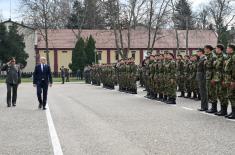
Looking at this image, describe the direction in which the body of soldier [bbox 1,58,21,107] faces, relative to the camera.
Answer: toward the camera

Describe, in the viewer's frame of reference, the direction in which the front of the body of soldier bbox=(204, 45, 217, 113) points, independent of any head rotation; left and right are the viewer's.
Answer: facing to the left of the viewer

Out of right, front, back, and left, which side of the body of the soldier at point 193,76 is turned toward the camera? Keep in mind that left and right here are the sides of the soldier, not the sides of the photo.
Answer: left

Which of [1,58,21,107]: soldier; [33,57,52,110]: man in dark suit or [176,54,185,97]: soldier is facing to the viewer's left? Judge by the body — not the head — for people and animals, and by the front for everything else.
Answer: [176,54,185,97]: soldier

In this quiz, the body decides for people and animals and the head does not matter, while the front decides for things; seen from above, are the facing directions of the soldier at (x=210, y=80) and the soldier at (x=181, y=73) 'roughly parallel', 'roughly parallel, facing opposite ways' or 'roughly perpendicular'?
roughly parallel

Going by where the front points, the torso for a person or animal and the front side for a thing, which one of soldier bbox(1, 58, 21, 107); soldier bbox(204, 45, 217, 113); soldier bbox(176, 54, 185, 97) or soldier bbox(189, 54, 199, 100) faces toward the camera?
soldier bbox(1, 58, 21, 107)

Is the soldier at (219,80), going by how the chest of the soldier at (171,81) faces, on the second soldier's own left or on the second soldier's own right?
on the second soldier's own left

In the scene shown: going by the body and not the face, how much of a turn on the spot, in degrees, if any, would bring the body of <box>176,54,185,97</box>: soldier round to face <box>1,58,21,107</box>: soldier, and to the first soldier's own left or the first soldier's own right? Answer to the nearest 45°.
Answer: approximately 45° to the first soldier's own left

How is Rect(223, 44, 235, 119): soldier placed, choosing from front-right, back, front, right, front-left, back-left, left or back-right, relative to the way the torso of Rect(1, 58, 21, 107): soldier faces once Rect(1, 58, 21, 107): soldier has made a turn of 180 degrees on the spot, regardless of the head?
back-right

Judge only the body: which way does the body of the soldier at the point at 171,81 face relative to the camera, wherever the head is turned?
to the viewer's left
